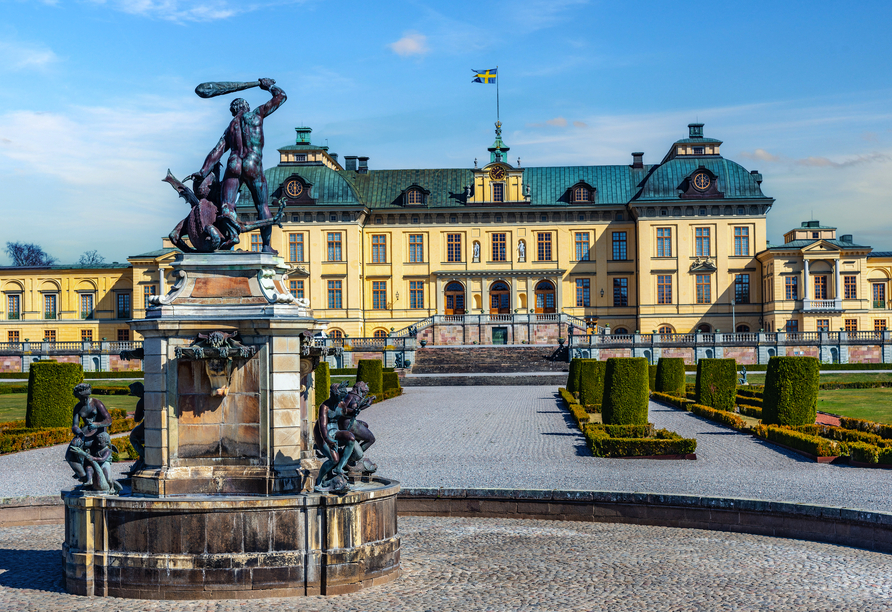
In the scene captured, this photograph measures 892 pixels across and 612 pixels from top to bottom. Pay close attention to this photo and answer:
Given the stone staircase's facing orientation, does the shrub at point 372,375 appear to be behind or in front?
in front

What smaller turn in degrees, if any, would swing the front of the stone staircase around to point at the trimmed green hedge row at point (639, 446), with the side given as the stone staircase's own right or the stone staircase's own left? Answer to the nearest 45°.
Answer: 0° — it already faces it

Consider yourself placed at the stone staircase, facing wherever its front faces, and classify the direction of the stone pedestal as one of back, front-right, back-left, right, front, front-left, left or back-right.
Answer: front

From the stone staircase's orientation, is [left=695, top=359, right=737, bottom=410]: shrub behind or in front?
in front

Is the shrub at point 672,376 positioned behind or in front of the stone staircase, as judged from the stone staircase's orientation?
in front

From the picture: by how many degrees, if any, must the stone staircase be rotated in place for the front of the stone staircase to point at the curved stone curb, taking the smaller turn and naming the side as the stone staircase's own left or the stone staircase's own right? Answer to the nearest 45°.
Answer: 0° — it already faces it

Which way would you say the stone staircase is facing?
toward the camera
